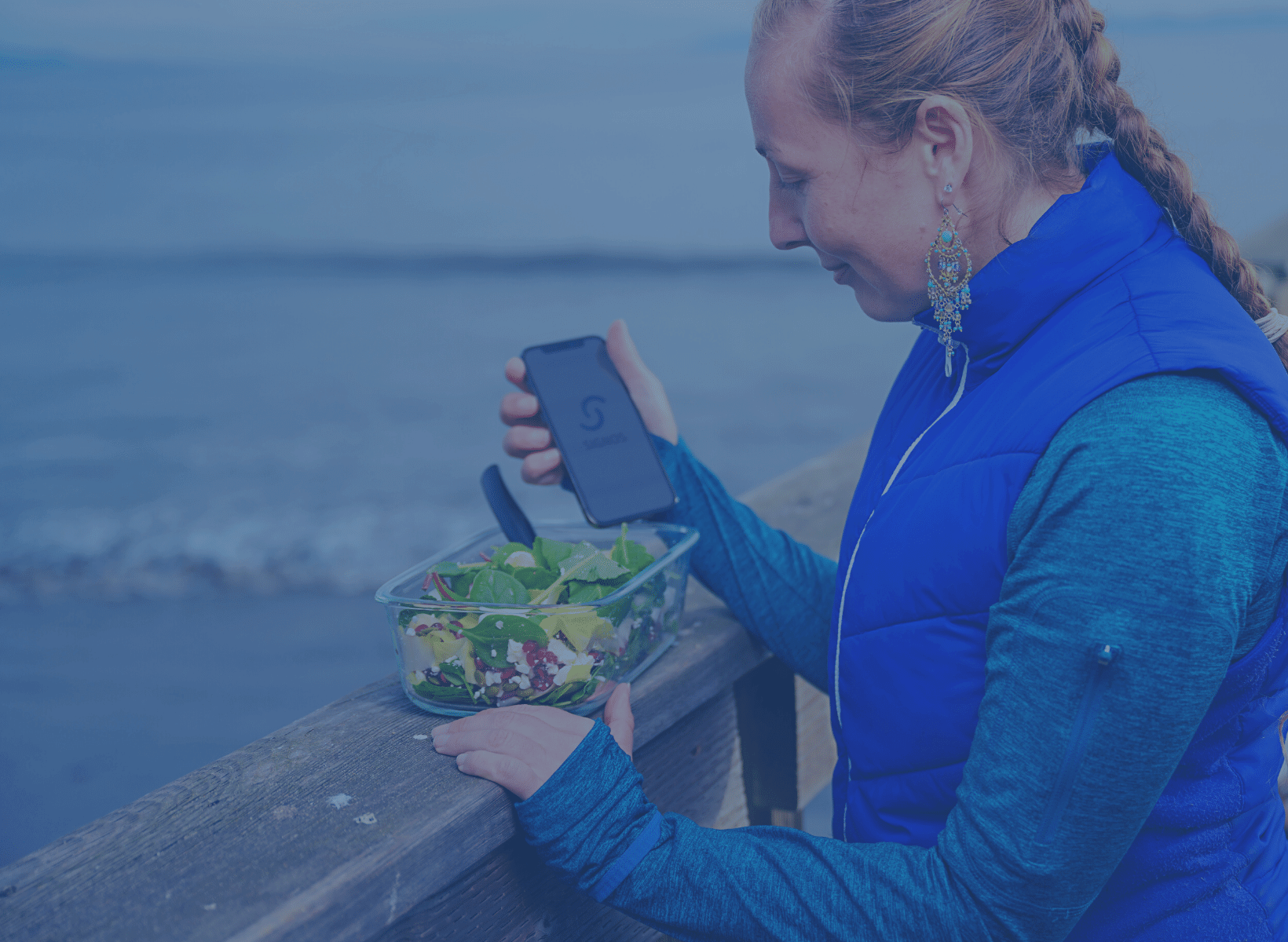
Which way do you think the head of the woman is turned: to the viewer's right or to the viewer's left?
to the viewer's left

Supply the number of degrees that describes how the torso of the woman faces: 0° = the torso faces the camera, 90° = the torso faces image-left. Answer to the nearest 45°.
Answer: approximately 90°
